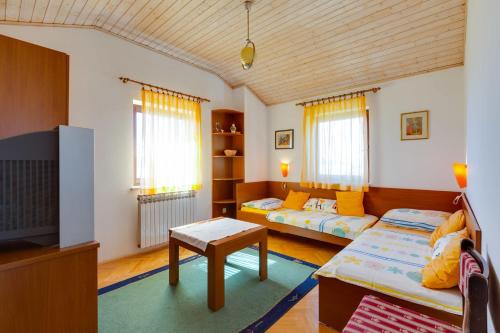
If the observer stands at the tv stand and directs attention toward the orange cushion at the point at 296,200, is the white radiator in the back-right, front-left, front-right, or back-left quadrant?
front-left

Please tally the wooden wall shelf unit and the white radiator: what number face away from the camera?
0

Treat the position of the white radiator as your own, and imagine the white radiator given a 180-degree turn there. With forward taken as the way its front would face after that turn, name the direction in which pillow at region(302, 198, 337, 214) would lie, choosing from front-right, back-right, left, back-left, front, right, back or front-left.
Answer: back-right

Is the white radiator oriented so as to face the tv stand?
no

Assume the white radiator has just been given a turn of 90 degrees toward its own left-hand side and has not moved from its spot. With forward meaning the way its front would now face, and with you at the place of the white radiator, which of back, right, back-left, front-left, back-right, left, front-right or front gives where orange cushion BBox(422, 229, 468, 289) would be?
right

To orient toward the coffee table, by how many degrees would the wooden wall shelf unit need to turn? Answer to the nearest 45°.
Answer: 0° — it already faces it

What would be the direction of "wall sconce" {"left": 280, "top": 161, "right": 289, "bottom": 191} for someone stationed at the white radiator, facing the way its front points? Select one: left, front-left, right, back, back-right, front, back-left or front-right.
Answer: front-left

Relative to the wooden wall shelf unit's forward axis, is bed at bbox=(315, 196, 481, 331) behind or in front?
in front

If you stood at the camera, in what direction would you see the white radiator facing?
facing the viewer and to the right of the viewer

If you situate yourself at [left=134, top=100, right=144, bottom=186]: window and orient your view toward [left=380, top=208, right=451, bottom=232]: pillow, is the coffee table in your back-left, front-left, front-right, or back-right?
front-right

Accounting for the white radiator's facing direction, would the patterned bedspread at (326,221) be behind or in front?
in front

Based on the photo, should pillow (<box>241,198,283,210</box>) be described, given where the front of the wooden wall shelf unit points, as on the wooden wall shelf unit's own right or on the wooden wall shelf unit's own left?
on the wooden wall shelf unit's own left

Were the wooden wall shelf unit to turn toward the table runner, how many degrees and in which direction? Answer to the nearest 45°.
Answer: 0° — it already faces it

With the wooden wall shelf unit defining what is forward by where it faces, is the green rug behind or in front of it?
in front

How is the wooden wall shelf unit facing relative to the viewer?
toward the camera
